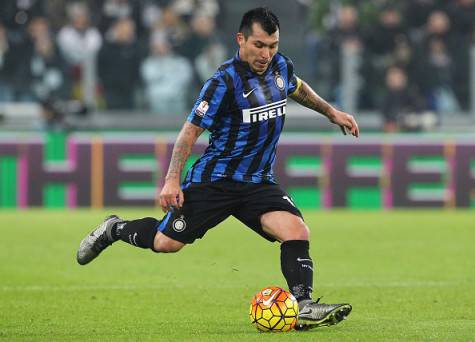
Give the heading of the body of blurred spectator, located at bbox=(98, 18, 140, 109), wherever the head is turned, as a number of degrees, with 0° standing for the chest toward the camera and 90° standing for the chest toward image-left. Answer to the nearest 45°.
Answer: approximately 0°

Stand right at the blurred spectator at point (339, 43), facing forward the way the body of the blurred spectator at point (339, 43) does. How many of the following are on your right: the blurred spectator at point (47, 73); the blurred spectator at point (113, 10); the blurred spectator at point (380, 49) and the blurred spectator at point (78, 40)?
3

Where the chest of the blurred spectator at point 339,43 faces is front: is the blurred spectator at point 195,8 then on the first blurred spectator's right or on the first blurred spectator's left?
on the first blurred spectator's right

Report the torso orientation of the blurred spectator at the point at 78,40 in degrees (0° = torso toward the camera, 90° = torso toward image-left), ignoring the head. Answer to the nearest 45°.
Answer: approximately 0°

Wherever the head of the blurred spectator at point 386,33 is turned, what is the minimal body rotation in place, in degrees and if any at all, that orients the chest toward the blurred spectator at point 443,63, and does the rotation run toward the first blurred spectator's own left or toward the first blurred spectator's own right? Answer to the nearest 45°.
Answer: approximately 90° to the first blurred spectator's own left

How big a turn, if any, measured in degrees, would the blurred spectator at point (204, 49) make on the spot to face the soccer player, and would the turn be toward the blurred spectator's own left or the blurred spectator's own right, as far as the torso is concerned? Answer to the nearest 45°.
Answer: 0° — they already face them

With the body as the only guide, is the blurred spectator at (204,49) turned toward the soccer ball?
yes

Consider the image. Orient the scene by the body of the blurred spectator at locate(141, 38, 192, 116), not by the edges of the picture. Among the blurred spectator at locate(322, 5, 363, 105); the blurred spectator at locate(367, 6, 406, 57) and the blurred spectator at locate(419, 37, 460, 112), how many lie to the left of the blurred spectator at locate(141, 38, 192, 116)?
3
